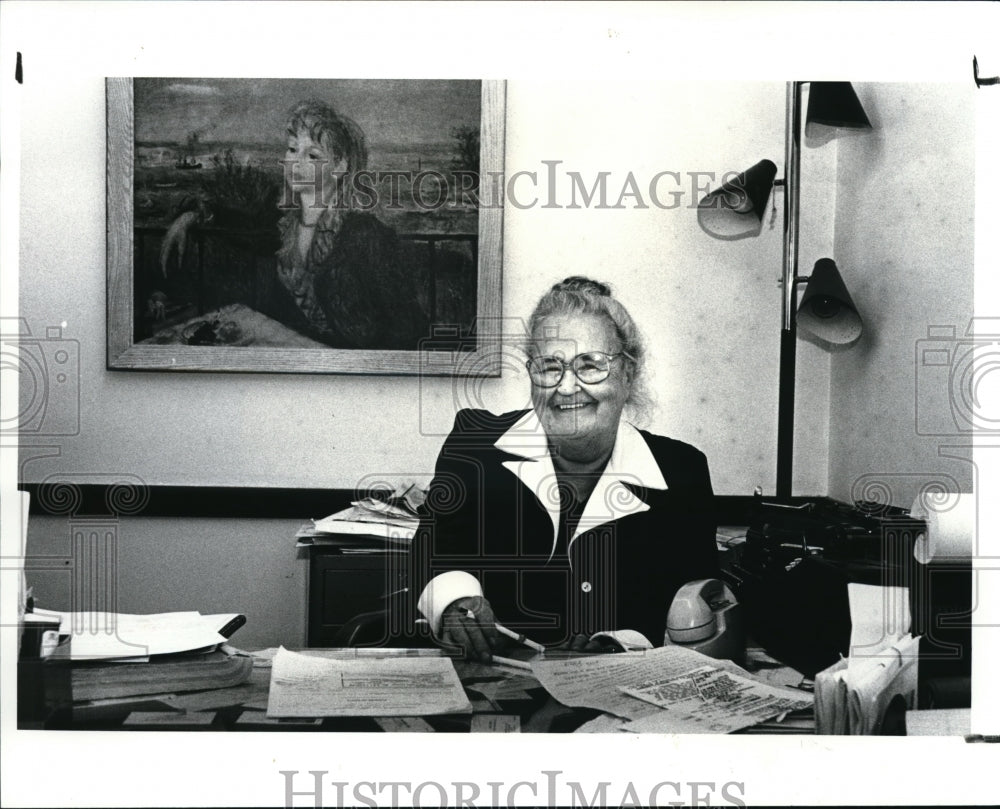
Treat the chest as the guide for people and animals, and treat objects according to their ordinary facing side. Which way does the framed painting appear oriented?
toward the camera

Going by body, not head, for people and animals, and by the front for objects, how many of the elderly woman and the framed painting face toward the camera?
2

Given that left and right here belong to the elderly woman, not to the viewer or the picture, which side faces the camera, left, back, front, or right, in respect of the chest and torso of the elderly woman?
front
